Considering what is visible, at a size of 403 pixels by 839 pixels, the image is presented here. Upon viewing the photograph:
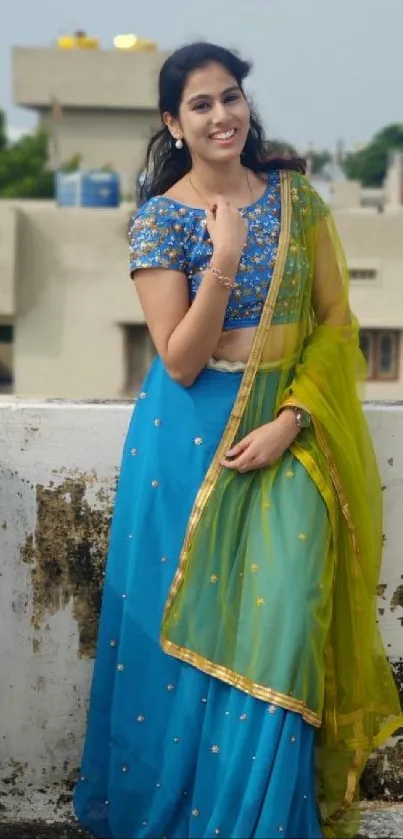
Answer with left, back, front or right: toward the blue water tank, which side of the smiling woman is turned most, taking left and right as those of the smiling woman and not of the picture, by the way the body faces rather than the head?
back

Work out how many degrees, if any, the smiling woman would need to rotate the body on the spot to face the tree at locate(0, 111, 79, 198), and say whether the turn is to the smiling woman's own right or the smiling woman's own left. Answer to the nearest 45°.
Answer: approximately 180°

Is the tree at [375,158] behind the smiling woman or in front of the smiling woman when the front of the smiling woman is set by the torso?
behind

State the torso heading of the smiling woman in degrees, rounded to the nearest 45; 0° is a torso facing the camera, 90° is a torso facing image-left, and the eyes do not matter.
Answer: approximately 0°

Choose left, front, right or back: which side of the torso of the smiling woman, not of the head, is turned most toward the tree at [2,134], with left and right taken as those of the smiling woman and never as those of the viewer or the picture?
back

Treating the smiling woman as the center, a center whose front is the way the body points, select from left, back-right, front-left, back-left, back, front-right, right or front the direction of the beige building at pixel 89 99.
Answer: back

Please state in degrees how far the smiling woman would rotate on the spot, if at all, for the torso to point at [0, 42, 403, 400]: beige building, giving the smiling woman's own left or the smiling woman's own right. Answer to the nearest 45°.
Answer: approximately 180°
